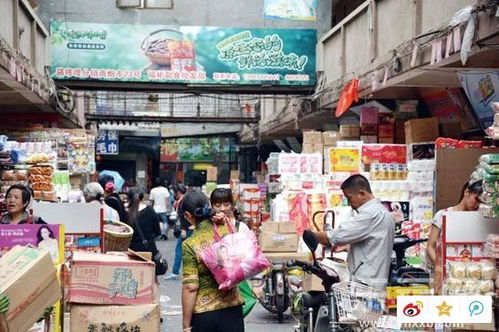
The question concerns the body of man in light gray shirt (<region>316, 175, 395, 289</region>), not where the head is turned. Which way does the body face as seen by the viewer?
to the viewer's left

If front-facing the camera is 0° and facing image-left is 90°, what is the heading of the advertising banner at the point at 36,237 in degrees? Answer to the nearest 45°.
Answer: approximately 0°

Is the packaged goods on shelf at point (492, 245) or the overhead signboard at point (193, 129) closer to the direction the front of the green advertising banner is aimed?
the packaged goods on shelf
